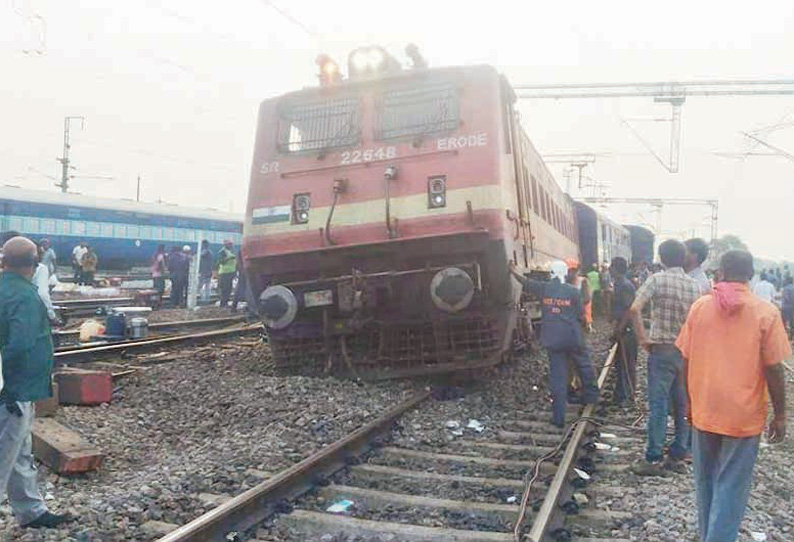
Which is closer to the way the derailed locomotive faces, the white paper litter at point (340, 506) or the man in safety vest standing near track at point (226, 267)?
the white paper litter

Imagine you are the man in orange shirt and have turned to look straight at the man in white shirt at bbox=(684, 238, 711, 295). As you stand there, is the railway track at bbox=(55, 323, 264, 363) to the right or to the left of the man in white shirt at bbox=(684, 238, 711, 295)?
left

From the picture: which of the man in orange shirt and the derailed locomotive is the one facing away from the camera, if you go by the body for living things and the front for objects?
the man in orange shirt

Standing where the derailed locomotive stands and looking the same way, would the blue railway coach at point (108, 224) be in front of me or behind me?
behind

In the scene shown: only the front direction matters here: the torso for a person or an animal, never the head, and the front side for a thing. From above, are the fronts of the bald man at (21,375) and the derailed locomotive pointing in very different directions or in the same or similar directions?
very different directions

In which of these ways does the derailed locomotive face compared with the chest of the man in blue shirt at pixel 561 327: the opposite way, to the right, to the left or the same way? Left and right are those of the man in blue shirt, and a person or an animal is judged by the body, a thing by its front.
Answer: the opposite way

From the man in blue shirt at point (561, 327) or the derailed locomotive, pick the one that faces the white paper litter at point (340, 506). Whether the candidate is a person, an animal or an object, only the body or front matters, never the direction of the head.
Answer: the derailed locomotive

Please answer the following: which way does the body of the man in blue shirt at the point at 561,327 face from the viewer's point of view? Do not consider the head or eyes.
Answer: away from the camera

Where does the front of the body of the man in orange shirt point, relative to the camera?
away from the camera

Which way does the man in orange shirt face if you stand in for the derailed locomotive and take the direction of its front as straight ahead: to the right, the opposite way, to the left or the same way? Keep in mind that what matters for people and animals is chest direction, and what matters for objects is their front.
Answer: the opposite way

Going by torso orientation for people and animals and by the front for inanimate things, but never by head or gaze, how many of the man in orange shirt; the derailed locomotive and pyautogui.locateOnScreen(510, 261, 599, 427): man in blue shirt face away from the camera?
2

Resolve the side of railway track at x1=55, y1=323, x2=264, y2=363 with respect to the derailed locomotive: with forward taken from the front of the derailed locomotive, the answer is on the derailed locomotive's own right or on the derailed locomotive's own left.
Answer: on the derailed locomotive's own right
